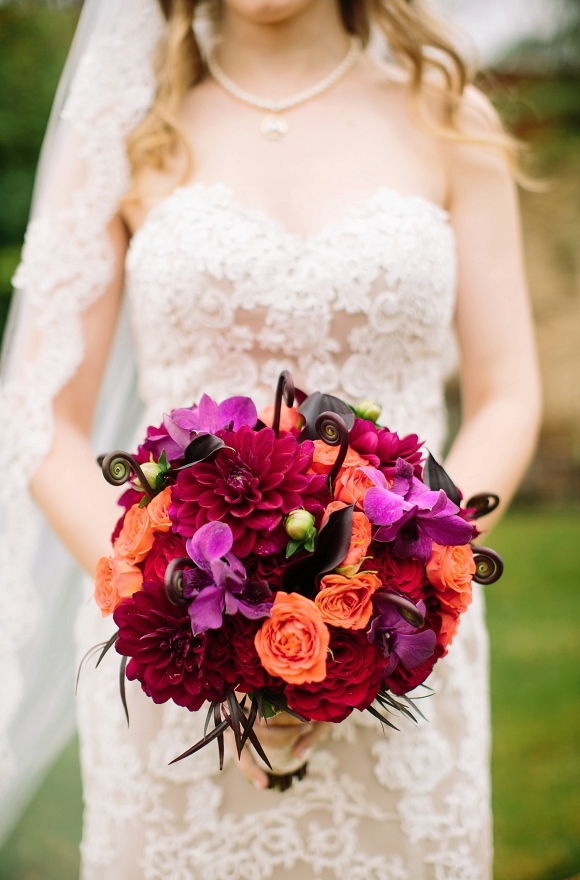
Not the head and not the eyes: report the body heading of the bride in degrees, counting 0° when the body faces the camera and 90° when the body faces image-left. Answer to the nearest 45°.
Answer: approximately 0°
